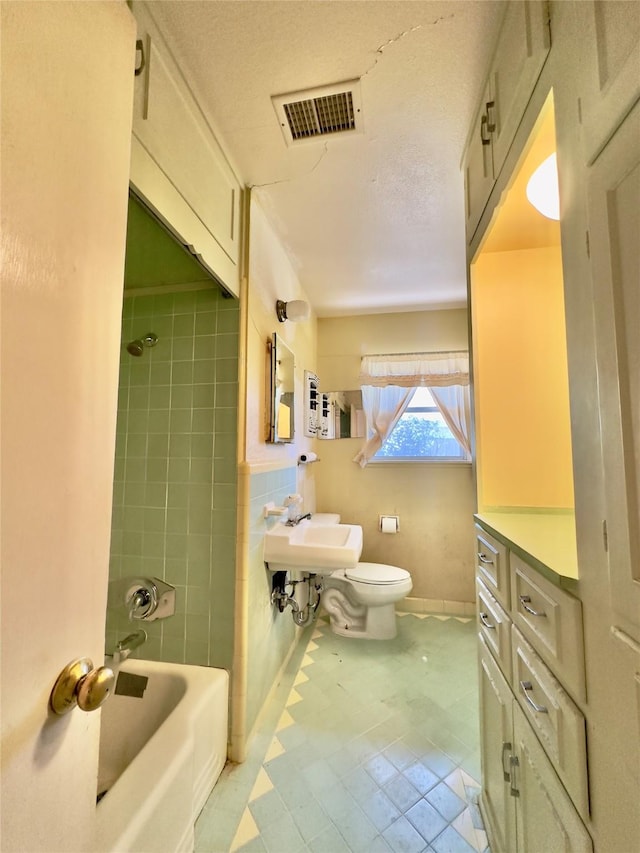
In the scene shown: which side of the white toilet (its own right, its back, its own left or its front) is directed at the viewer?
right

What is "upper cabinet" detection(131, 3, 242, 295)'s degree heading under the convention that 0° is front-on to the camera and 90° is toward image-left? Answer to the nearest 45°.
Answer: approximately 270°

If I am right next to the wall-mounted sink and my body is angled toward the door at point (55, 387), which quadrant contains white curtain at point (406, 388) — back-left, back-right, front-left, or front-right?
back-left

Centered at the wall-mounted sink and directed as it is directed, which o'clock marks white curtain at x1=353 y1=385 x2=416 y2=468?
The white curtain is roughly at 10 o'clock from the wall-mounted sink.

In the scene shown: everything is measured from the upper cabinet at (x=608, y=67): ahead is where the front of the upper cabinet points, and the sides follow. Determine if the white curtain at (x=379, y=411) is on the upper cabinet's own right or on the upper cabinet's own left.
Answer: on the upper cabinet's own right

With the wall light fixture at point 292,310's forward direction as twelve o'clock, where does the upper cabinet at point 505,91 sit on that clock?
The upper cabinet is roughly at 2 o'clock from the wall light fixture.

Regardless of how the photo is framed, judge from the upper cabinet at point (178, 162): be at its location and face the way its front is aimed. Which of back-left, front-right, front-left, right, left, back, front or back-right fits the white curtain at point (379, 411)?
front-left

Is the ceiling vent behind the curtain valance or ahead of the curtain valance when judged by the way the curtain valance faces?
ahead

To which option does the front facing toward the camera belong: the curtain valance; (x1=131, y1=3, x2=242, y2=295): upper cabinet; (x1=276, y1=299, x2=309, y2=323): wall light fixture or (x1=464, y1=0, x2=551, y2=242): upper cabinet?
the curtain valance

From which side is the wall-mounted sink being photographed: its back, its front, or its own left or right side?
right

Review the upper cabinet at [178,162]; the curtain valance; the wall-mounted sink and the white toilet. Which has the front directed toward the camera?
the curtain valance

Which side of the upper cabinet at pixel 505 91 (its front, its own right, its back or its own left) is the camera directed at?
left

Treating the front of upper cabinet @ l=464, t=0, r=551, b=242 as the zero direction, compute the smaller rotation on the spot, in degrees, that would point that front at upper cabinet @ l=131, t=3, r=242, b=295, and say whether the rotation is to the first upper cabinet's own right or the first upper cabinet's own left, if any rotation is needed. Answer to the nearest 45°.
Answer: approximately 45° to the first upper cabinet's own left
